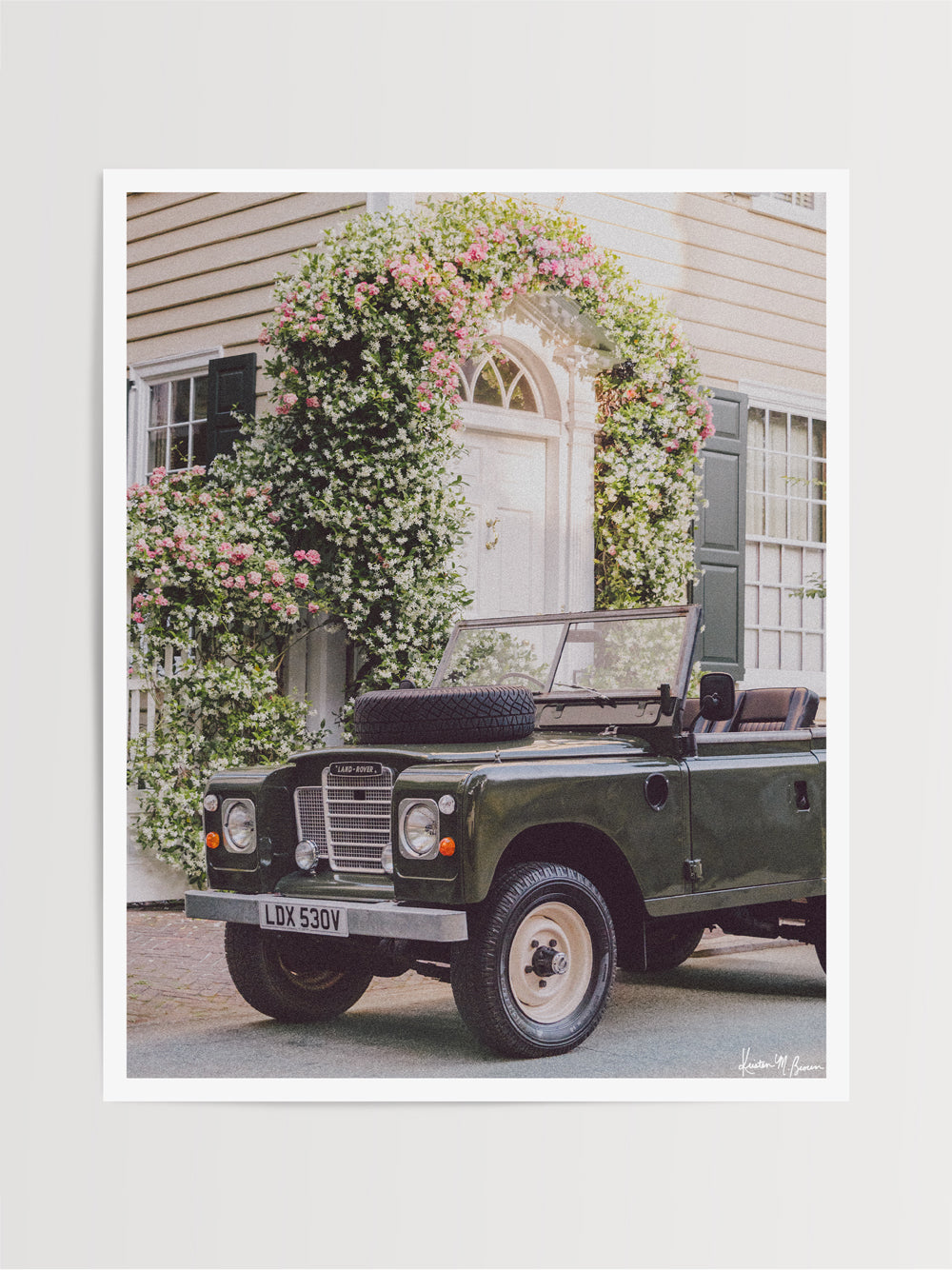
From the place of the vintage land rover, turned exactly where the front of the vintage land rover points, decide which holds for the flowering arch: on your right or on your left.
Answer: on your right
